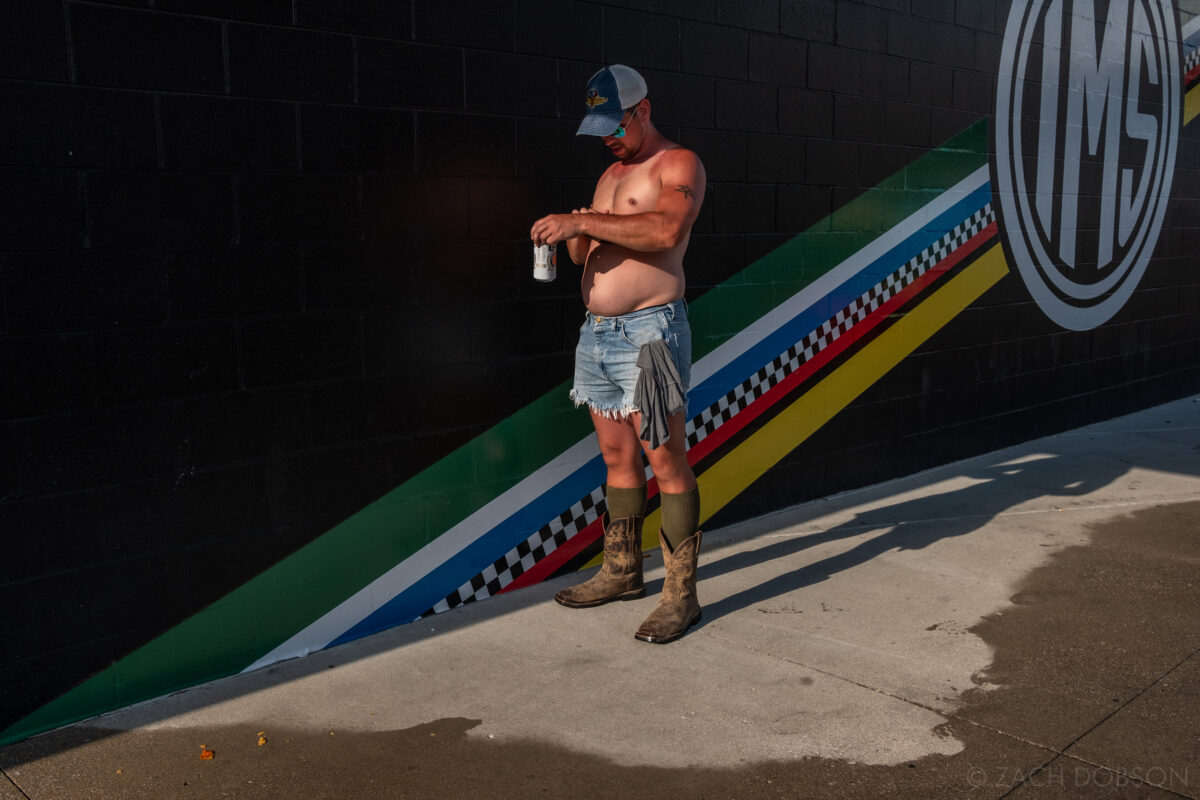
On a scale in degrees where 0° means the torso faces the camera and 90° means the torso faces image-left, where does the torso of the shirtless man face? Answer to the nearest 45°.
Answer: approximately 45°
